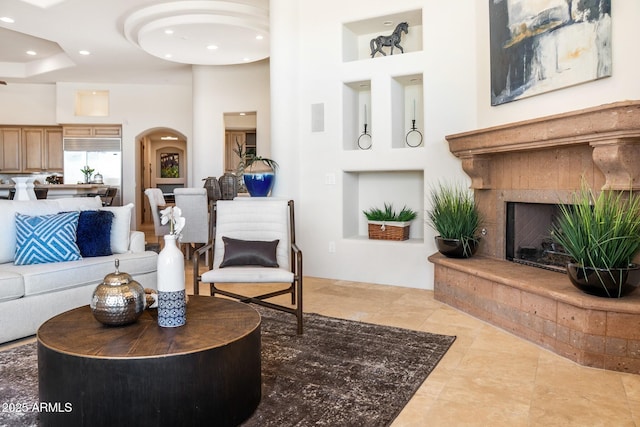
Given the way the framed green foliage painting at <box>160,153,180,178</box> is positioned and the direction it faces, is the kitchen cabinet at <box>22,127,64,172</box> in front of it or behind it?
in front

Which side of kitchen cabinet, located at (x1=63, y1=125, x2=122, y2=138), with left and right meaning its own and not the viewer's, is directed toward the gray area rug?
front

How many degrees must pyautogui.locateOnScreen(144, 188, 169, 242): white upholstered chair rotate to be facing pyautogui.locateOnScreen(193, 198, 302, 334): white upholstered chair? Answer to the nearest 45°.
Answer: approximately 90° to its right

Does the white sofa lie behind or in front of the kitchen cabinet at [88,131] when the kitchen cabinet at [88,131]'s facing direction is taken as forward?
in front

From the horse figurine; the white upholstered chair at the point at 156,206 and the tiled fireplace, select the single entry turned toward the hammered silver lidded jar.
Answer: the tiled fireplace

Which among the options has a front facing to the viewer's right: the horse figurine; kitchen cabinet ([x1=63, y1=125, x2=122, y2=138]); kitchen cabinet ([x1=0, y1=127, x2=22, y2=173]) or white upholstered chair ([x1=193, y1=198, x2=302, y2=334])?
the horse figurine

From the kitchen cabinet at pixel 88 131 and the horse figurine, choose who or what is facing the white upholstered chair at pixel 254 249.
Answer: the kitchen cabinet

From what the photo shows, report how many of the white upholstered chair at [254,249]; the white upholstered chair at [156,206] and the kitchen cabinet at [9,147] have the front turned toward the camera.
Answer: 2

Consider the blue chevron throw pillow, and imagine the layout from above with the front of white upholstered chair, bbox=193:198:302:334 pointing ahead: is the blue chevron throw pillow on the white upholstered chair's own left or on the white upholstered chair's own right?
on the white upholstered chair's own right

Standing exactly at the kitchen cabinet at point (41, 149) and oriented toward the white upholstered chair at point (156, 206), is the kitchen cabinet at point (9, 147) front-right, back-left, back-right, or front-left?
back-right

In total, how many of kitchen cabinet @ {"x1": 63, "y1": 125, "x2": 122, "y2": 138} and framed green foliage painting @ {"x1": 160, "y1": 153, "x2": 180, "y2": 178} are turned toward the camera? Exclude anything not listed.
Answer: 2

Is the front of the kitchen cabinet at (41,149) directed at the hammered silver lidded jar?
yes

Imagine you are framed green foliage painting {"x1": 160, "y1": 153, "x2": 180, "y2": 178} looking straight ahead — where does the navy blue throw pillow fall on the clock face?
The navy blue throw pillow is roughly at 12 o'clock from the framed green foliage painting.
